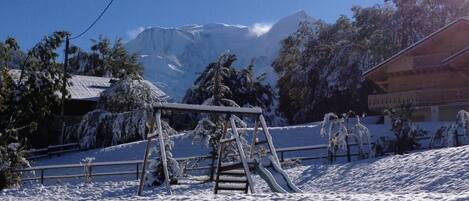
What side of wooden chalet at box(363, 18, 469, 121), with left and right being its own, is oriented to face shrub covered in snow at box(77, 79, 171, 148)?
right

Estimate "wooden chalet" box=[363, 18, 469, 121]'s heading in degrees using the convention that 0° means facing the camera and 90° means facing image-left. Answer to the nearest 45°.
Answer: approximately 0°

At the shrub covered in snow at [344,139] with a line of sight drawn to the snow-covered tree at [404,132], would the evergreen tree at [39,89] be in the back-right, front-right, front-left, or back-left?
back-left

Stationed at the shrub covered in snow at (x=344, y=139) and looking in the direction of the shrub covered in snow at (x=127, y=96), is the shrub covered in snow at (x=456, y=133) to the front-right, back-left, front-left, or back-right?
back-right

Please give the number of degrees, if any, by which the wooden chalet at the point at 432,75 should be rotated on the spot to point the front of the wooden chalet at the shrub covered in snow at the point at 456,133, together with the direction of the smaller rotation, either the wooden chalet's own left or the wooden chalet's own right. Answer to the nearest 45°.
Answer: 0° — it already faces it

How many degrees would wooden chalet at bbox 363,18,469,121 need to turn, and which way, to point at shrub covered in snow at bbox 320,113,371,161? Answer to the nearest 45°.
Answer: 0° — it already faces it
